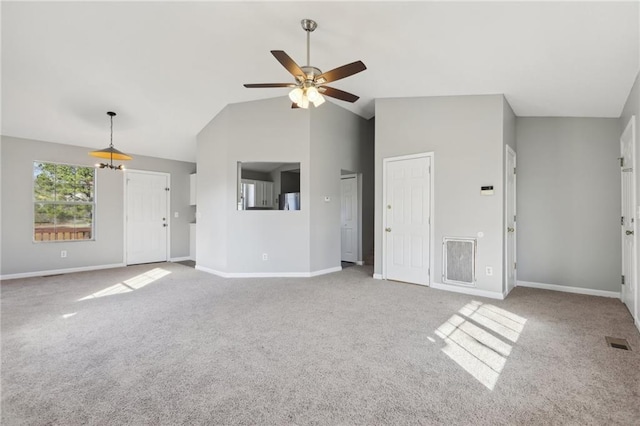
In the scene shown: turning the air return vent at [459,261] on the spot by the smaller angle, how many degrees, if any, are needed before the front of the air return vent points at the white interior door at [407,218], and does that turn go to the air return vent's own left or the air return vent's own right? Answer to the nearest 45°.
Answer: approximately 90° to the air return vent's own right

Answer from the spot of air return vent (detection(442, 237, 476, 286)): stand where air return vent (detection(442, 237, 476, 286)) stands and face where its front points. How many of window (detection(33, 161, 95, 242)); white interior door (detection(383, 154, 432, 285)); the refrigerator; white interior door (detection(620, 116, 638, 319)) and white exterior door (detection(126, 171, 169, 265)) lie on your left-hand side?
1

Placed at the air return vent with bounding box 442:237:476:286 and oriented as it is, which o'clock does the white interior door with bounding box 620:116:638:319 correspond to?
The white interior door is roughly at 9 o'clock from the air return vent.

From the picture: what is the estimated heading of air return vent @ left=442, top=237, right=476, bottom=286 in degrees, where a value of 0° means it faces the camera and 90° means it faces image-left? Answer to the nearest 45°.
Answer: approximately 0°

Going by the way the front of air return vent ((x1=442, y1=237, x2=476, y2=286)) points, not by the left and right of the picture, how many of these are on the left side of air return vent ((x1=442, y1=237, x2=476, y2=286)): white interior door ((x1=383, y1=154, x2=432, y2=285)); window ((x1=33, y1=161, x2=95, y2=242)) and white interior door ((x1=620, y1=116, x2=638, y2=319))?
1

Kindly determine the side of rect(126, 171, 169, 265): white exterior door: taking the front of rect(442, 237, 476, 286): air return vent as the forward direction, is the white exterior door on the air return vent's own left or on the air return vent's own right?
on the air return vent's own right

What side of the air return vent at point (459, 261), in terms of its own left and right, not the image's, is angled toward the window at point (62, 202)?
right

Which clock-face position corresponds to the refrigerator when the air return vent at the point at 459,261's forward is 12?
The refrigerator is roughly at 3 o'clock from the air return vent.
